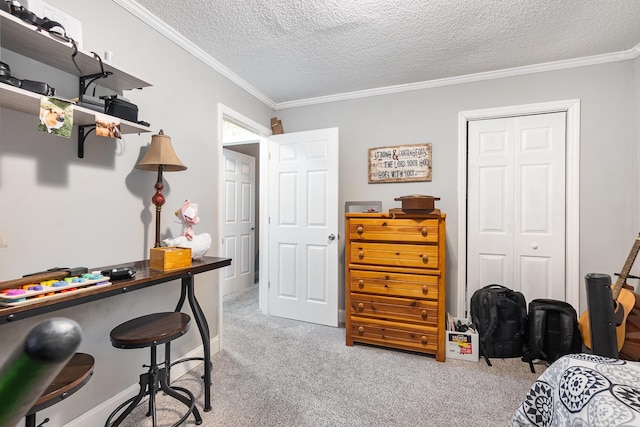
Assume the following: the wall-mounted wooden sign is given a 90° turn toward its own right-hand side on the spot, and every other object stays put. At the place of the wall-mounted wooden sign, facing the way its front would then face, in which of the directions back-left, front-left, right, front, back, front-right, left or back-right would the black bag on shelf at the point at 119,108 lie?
front-left

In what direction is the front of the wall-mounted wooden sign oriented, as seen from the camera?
facing the viewer

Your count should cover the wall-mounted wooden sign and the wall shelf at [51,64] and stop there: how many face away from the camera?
0

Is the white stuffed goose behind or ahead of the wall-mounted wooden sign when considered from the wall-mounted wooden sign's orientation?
ahead

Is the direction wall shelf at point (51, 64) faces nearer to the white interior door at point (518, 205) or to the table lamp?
the white interior door

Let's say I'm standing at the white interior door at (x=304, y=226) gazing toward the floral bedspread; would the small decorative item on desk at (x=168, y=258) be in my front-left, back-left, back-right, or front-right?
front-right

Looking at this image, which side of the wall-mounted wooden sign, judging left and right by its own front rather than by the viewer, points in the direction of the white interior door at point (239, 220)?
right

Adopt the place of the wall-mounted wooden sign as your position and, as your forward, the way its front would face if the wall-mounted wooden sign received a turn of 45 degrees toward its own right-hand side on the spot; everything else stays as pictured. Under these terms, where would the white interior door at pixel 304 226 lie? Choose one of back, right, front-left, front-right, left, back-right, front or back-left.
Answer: front-right

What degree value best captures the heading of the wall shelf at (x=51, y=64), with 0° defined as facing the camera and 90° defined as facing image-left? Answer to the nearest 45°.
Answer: approximately 315°

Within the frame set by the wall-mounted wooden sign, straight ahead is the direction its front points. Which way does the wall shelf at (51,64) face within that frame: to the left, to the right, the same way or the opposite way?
to the left

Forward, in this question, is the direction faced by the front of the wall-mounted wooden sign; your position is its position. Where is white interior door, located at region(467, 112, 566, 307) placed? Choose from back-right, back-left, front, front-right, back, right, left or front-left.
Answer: left

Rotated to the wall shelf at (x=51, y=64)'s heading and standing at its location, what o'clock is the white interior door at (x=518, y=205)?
The white interior door is roughly at 11 o'clock from the wall shelf.

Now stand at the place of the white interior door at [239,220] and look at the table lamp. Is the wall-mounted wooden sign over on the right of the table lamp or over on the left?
left
